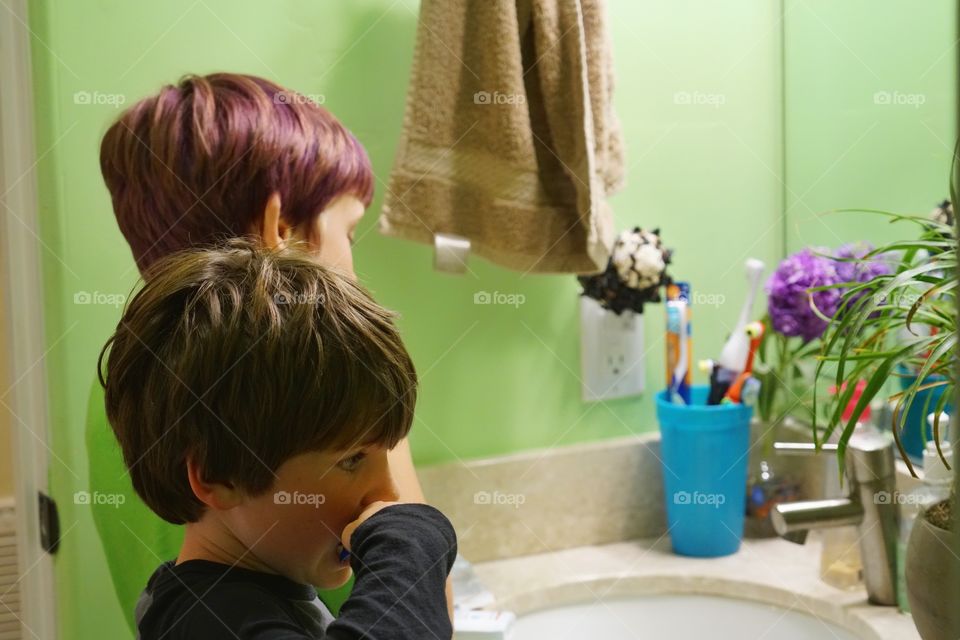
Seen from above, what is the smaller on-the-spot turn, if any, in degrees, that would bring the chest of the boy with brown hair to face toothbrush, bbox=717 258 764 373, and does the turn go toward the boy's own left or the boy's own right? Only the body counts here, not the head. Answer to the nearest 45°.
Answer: approximately 45° to the boy's own left

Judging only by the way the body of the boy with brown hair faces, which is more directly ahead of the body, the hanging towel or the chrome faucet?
the chrome faucet

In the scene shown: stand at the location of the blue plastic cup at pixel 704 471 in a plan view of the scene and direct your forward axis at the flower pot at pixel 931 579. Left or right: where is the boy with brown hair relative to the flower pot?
right

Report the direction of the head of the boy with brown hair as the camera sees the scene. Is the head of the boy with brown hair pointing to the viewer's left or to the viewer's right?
to the viewer's right

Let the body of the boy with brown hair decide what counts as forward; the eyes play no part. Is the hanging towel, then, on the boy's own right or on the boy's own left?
on the boy's own left

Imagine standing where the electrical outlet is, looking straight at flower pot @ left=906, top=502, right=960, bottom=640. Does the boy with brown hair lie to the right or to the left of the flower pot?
right

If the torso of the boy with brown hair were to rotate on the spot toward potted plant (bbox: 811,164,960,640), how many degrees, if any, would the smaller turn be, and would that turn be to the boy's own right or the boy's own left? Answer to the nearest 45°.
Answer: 0° — they already face it

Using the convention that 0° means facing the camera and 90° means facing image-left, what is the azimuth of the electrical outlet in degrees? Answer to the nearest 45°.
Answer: approximately 315°

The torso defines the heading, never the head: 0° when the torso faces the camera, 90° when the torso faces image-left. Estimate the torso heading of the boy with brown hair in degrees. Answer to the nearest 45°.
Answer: approximately 270°
